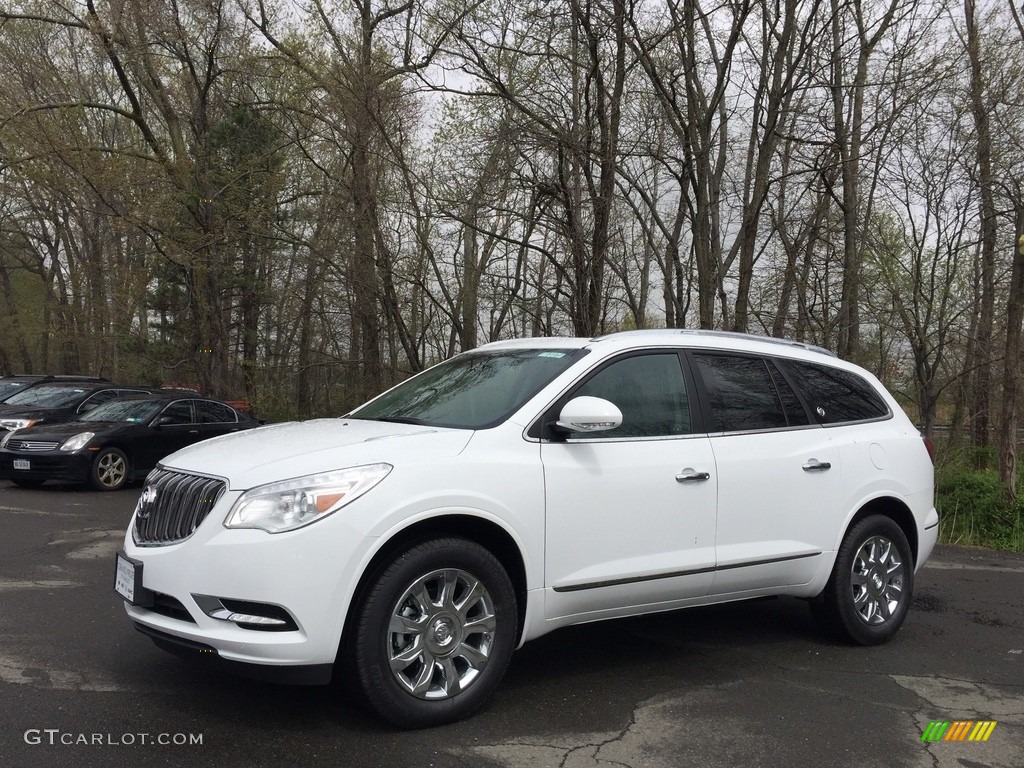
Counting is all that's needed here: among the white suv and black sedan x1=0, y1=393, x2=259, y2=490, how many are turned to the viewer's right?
0

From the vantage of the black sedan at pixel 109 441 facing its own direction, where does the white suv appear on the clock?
The white suv is roughly at 10 o'clock from the black sedan.

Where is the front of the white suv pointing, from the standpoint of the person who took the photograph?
facing the viewer and to the left of the viewer

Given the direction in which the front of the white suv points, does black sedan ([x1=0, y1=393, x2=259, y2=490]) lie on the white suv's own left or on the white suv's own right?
on the white suv's own right

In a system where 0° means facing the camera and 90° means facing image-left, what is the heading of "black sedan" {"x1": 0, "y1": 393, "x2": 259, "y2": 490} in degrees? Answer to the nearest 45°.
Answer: approximately 45°
